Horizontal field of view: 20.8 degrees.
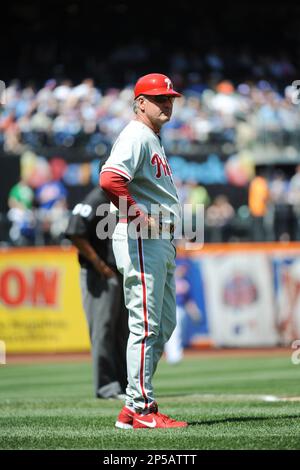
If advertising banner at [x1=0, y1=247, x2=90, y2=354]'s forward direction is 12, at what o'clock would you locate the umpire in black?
The umpire in black is roughly at 12 o'clock from the advertising banner.

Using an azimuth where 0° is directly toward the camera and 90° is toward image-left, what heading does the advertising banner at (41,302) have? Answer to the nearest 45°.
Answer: approximately 0°

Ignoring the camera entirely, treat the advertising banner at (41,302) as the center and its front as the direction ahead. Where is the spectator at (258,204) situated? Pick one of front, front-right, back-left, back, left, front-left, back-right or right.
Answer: left

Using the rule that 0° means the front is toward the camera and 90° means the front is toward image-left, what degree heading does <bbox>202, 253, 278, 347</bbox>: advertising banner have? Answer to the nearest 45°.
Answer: approximately 0°

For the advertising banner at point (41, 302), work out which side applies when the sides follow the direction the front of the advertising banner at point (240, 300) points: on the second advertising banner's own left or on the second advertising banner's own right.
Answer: on the second advertising banner's own right

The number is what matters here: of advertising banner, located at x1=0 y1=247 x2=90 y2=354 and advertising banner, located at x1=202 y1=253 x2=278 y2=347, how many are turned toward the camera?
2

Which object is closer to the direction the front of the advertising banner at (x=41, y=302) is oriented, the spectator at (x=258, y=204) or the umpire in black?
the umpire in black

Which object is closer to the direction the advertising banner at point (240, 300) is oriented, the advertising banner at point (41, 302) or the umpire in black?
the umpire in black

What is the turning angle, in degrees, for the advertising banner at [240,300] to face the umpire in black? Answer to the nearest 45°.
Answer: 0° — it already faces them
